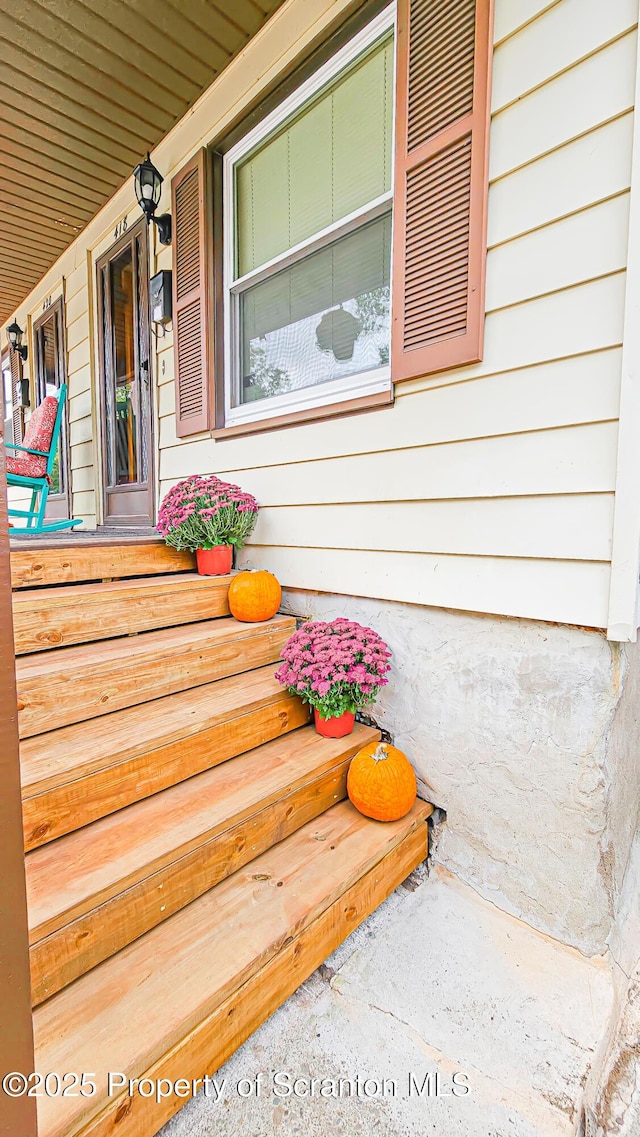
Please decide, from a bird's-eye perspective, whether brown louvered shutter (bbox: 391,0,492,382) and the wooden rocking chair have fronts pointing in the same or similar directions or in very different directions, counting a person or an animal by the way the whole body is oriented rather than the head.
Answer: same or similar directions

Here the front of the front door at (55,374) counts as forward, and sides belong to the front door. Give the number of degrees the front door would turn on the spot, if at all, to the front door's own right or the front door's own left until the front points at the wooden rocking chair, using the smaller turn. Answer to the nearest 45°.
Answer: approximately 45° to the front door's own left

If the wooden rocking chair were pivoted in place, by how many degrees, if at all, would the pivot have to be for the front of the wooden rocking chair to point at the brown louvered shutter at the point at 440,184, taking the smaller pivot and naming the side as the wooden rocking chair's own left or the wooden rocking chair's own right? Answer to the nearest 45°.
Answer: approximately 135° to the wooden rocking chair's own left

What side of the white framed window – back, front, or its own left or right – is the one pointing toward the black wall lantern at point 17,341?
right

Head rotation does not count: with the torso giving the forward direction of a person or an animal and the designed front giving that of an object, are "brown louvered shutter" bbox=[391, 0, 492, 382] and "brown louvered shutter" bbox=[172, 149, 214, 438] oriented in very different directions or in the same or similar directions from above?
same or similar directions

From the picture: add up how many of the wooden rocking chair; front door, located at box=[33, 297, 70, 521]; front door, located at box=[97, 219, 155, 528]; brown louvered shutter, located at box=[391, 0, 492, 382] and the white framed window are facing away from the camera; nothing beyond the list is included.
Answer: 0

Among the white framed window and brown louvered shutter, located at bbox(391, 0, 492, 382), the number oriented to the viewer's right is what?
0

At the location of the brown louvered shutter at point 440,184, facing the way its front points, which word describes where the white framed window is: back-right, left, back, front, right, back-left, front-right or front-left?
right

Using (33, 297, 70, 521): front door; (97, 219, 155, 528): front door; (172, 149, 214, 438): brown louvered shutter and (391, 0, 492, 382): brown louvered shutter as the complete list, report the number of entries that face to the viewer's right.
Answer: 0

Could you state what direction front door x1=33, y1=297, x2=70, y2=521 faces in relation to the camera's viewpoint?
facing the viewer and to the left of the viewer

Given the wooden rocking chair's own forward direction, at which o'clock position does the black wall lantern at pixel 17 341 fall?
The black wall lantern is roughly at 3 o'clock from the wooden rocking chair.

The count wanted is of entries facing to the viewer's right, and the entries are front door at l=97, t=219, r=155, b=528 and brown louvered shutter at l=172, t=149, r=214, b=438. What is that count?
0
